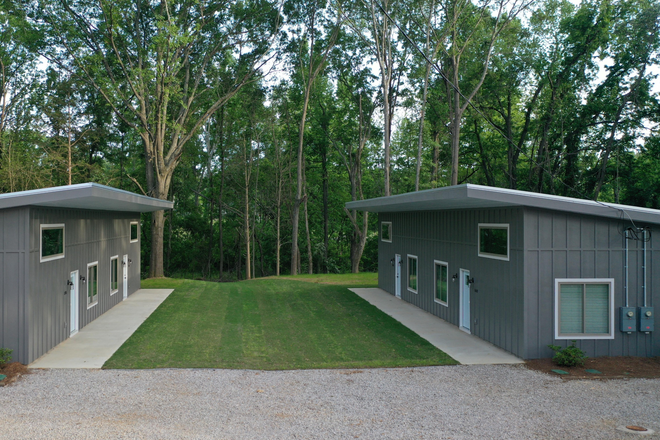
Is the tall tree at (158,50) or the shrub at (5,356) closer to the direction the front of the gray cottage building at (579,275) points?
the shrub

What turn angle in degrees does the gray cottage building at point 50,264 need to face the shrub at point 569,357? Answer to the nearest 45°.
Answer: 0° — it already faces it

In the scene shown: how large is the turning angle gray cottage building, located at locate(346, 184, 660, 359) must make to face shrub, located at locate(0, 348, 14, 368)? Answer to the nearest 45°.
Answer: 0° — it already faces it

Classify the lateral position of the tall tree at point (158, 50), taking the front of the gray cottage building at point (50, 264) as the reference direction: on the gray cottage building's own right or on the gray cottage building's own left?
on the gray cottage building's own left

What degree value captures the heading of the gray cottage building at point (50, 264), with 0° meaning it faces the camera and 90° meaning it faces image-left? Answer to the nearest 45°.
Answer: approximately 315°

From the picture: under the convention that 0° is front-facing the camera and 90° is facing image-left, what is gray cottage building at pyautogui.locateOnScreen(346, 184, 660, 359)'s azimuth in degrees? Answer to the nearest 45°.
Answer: approximately 45°

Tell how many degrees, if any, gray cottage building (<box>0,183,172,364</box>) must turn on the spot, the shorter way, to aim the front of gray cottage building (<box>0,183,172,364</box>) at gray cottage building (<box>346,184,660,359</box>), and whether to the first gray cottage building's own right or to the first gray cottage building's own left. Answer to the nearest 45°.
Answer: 0° — it already faces it

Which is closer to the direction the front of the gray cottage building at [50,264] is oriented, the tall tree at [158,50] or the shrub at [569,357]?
the shrub
